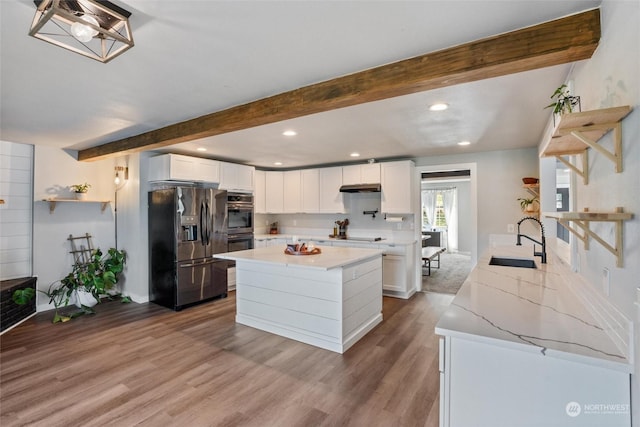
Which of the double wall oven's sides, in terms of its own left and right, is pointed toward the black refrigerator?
right

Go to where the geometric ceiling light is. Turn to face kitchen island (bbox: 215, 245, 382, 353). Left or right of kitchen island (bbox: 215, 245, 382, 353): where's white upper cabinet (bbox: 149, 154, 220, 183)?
left

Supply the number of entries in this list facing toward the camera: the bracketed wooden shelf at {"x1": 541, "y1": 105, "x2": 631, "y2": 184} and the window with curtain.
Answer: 1

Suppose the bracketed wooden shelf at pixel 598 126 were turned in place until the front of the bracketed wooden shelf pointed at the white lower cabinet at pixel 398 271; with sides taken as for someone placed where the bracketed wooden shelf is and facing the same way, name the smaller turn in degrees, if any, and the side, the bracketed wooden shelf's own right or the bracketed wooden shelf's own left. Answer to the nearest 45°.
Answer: approximately 45° to the bracketed wooden shelf's own right

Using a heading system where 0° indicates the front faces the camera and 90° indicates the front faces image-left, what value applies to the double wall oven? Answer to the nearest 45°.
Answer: approximately 315°

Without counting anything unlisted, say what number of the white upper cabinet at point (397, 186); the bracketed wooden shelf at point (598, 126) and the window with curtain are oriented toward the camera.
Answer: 2

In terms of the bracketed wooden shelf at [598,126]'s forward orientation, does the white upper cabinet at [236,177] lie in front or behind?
in front

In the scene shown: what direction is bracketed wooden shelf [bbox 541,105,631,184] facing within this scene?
to the viewer's left

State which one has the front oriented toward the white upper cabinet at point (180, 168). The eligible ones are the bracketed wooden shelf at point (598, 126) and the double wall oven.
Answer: the bracketed wooden shelf

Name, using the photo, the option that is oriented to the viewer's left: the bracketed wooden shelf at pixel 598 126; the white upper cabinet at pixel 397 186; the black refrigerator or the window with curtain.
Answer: the bracketed wooden shelf
